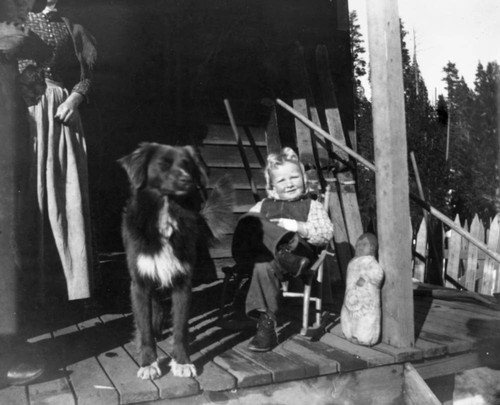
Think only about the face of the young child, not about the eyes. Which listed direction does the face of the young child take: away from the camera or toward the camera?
toward the camera

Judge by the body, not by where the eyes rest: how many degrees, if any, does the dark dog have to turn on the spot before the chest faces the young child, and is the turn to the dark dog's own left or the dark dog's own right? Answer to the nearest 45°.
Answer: approximately 135° to the dark dog's own left

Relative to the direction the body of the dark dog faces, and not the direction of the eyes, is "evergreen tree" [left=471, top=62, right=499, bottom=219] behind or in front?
behind

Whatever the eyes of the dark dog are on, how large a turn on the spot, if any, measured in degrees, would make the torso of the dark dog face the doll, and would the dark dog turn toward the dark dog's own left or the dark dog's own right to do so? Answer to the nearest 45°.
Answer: approximately 90° to the dark dog's own left

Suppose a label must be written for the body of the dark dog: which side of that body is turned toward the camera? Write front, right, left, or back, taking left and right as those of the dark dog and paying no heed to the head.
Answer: front

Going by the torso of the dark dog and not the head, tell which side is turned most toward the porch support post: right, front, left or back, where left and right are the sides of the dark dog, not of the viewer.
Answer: left
